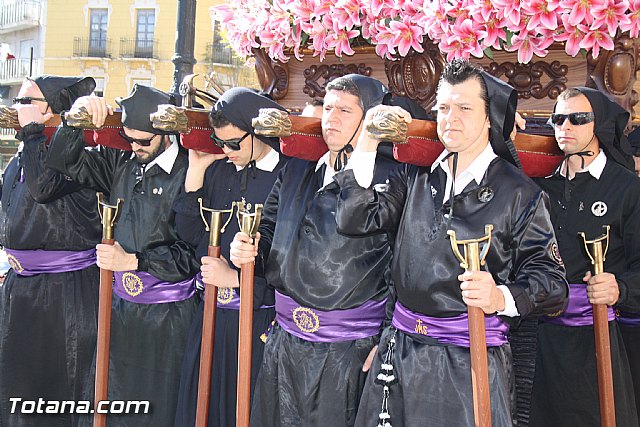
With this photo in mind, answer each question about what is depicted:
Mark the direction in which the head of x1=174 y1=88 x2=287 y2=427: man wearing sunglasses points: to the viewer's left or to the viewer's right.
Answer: to the viewer's left

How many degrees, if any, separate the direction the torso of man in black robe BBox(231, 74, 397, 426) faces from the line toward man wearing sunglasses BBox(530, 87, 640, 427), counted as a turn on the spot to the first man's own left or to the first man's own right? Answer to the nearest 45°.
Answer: approximately 135° to the first man's own left

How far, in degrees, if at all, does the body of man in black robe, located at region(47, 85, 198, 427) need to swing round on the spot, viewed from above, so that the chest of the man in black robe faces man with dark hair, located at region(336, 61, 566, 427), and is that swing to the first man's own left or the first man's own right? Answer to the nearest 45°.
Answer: approximately 90° to the first man's own left

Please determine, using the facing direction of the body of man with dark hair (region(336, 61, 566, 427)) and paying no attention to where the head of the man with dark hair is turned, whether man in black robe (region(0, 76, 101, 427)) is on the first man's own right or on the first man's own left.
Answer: on the first man's own right

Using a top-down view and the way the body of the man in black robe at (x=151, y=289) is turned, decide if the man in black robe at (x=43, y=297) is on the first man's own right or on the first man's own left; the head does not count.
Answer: on the first man's own right
